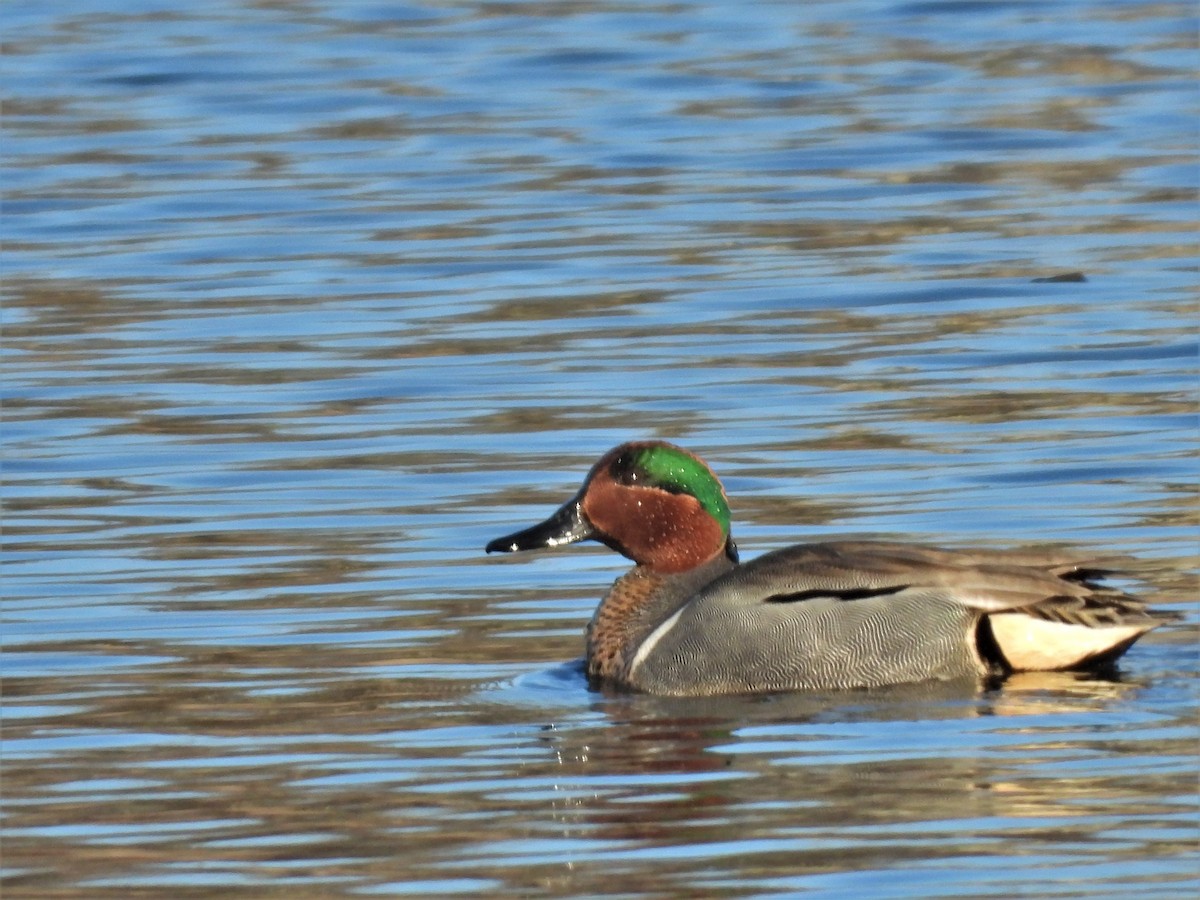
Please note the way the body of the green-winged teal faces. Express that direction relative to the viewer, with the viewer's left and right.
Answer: facing to the left of the viewer
